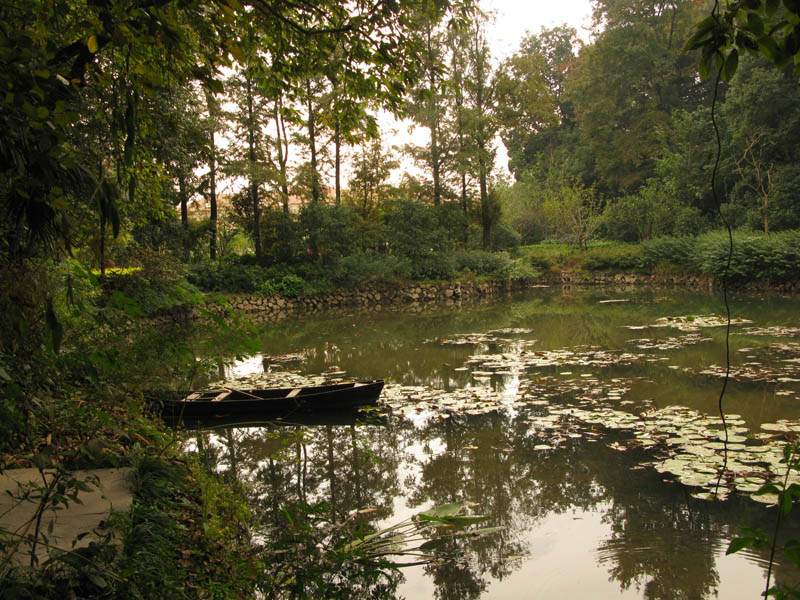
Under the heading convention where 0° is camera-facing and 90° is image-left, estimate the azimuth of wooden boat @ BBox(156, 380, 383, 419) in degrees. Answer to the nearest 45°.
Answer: approximately 270°

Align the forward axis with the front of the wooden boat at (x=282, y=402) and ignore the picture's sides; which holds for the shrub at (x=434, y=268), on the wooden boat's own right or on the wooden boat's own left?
on the wooden boat's own left

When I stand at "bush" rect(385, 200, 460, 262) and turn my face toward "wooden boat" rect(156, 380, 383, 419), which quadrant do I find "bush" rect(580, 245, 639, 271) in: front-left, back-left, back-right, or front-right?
back-left

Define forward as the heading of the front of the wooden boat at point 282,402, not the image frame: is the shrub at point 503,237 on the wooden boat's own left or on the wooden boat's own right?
on the wooden boat's own left

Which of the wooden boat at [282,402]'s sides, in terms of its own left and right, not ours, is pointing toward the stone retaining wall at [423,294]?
left

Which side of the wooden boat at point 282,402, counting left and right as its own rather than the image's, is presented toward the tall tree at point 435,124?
left

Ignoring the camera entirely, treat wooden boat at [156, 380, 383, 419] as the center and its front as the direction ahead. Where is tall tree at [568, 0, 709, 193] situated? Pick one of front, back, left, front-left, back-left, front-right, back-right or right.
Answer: front-left

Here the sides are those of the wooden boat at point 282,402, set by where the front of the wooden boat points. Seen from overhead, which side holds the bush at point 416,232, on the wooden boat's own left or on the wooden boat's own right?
on the wooden boat's own left

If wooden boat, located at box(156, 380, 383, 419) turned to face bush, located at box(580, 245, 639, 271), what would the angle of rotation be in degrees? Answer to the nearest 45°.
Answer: approximately 45° to its left

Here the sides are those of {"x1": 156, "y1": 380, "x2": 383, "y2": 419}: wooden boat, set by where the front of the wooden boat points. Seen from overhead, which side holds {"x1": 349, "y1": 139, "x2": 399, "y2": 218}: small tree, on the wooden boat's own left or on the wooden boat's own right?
on the wooden boat's own left

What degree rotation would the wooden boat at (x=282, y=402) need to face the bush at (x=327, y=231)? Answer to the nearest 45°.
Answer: approximately 90° to its left

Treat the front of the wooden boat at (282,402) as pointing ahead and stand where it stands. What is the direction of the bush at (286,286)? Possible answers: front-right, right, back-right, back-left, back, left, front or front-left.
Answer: left

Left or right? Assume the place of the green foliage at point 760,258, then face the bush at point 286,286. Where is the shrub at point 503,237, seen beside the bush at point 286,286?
right
